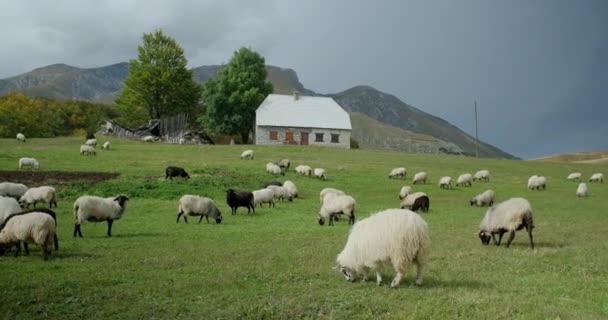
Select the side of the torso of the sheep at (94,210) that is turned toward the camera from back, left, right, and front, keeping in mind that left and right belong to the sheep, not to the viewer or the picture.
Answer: right

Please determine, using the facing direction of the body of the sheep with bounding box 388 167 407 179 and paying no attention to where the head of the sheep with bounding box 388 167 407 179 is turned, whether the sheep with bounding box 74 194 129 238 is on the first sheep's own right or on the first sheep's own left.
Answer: on the first sheep's own left

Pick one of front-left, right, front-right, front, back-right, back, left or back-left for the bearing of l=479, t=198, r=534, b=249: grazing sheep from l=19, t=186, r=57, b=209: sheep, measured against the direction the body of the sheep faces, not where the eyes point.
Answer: back-left

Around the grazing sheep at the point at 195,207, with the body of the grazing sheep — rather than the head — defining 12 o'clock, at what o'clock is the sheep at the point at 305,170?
The sheep is roughly at 10 o'clock from the grazing sheep.

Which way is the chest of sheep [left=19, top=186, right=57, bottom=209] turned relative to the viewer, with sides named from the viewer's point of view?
facing to the left of the viewer

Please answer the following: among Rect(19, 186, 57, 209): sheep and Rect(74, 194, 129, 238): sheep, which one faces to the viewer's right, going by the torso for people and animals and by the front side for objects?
Rect(74, 194, 129, 238): sheep

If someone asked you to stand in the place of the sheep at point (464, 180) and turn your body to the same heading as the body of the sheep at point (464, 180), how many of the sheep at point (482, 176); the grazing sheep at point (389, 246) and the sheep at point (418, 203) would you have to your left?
2

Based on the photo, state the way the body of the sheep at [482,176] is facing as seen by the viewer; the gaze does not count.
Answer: to the viewer's left

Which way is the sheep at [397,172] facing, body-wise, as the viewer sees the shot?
to the viewer's left

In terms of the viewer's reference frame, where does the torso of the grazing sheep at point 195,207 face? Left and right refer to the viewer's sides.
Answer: facing to the right of the viewer

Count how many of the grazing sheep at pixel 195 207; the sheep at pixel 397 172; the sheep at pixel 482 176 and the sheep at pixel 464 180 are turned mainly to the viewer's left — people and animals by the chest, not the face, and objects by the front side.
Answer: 3

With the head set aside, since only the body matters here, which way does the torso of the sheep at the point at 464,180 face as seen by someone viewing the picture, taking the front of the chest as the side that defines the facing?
to the viewer's left
